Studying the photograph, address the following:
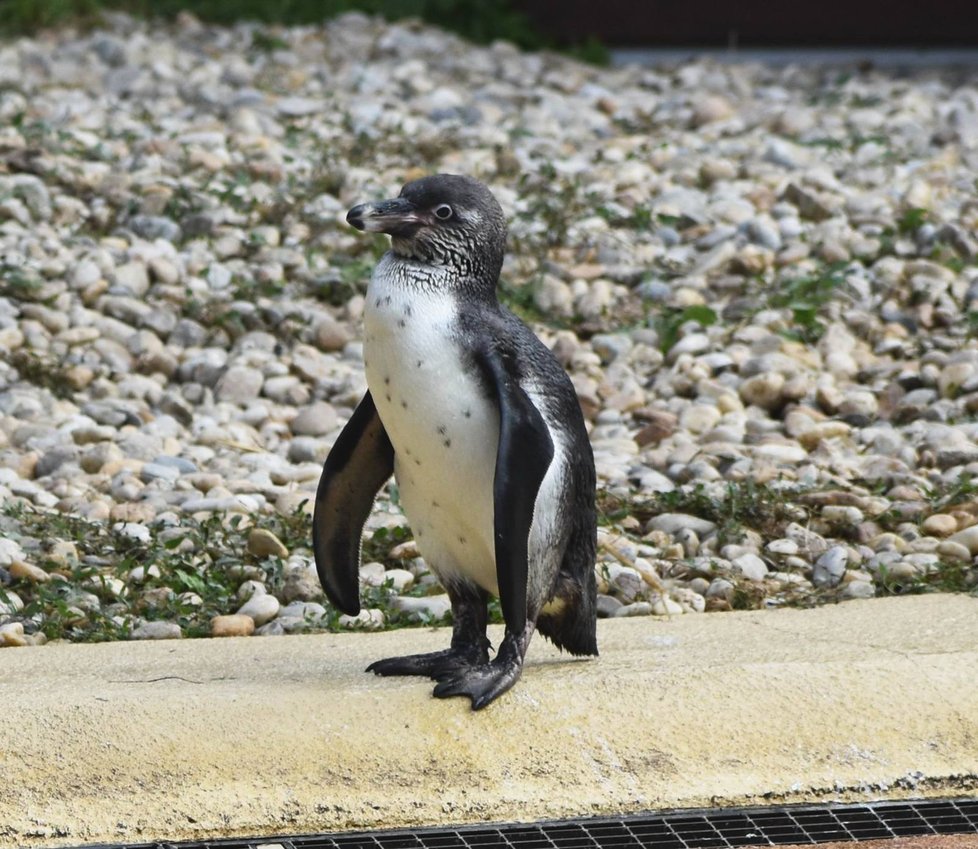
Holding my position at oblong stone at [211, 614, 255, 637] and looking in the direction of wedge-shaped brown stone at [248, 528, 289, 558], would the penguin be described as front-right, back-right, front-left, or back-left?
back-right

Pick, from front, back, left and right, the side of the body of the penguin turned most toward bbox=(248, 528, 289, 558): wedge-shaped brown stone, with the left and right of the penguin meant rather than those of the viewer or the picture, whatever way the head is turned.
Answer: right

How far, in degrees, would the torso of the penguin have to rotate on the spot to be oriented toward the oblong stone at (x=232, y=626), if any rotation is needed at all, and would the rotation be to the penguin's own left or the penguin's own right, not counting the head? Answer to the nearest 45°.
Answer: approximately 90° to the penguin's own right

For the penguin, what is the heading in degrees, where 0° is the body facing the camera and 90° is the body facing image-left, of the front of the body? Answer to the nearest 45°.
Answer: approximately 45°
